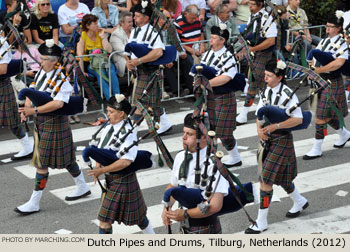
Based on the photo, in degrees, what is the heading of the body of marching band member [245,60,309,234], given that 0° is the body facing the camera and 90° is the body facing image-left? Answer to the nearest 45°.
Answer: approximately 45°

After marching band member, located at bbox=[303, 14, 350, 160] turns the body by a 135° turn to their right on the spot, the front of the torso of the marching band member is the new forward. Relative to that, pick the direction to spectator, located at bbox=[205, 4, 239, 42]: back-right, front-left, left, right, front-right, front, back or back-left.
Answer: front-left

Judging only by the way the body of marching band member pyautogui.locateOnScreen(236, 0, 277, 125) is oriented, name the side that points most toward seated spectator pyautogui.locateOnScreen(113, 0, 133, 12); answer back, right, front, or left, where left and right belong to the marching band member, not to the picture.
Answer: right

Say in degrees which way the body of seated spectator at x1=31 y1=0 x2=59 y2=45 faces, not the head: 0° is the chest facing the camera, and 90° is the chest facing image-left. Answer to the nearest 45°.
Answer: approximately 0°

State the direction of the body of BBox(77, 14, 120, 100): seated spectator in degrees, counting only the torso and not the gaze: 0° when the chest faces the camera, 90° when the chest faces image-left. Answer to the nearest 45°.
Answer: approximately 315°

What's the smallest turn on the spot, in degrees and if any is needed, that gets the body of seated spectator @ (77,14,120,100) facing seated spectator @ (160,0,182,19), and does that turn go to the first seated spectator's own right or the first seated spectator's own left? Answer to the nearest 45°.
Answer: approximately 90° to the first seated spectator's own left

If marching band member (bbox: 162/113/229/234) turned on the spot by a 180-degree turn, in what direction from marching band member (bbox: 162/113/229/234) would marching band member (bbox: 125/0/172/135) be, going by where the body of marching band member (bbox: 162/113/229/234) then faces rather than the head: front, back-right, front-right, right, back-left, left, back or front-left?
front-left
